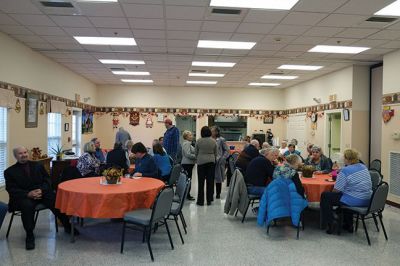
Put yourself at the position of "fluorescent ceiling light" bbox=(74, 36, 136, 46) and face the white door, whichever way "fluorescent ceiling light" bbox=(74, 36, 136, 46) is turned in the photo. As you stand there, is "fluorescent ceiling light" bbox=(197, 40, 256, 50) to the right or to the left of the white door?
right

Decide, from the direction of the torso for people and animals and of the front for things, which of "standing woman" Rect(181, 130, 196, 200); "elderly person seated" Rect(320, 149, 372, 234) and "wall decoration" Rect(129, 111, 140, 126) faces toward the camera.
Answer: the wall decoration

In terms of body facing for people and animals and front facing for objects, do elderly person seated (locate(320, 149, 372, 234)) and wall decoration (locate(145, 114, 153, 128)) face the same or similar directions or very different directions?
very different directions

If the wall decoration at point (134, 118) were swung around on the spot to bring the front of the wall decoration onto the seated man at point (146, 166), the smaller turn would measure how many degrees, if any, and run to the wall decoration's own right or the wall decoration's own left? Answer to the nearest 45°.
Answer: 0° — it already faces them

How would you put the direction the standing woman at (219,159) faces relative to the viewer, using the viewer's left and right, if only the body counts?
facing to the left of the viewer

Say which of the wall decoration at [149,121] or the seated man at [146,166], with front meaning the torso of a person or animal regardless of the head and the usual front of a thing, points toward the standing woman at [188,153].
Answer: the wall decoration

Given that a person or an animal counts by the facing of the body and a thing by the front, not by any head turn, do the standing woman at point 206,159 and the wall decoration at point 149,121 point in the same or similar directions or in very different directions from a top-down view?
very different directions

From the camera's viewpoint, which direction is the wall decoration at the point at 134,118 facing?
toward the camera

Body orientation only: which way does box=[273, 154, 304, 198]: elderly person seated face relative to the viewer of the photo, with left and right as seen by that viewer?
facing away from the viewer and to the right of the viewer

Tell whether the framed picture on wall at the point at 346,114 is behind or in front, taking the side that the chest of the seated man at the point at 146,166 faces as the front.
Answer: behind

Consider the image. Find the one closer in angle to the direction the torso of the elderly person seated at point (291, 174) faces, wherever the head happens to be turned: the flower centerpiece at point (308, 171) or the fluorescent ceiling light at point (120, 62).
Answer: the flower centerpiece

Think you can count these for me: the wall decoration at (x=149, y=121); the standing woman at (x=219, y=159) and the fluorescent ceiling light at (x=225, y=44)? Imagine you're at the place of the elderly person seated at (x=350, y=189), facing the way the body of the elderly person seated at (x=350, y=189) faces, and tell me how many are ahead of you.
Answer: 3

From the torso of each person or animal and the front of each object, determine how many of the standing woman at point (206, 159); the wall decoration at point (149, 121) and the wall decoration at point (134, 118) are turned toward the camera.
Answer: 2

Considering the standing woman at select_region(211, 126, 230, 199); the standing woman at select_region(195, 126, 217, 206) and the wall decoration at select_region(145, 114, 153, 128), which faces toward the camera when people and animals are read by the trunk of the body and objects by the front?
the wall decoration
